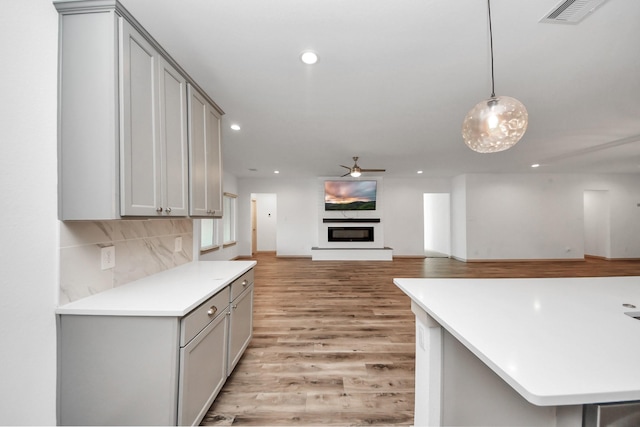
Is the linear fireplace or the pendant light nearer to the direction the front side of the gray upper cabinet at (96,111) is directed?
the pendant light

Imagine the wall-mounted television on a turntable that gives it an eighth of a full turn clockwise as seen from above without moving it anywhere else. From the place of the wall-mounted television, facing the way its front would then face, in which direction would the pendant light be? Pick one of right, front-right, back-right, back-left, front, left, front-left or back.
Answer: front-left

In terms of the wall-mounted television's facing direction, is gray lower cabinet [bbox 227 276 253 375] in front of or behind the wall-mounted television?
in front

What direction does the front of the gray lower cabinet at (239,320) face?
to the viewer's right

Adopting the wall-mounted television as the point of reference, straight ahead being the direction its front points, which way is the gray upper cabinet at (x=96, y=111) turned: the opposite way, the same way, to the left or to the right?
to the left

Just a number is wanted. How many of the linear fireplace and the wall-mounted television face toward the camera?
2

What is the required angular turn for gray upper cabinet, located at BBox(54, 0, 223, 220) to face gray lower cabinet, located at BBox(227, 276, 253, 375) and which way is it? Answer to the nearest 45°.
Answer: approximately 90° to its left

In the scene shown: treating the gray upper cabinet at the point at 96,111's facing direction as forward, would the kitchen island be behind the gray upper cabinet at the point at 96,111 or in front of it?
in front

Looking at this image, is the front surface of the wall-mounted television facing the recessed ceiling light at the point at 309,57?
yes

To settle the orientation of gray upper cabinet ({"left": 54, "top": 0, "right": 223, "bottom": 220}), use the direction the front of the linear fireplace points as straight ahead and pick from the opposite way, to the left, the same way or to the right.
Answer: to the left

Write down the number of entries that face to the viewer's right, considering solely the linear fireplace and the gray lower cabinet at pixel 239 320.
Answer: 1

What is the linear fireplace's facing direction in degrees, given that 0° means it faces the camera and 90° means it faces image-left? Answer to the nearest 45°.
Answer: approximately 0°

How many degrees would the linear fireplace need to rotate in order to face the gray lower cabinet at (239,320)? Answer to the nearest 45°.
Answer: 0° — it already faces it

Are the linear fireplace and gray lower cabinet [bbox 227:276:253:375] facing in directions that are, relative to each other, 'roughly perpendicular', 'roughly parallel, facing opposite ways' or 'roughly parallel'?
roughly perpendicular

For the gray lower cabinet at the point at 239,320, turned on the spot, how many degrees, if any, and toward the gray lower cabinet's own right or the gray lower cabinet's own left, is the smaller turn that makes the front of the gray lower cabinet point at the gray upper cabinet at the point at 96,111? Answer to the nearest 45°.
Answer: approximately 135° to the gray lower cabinet's own right
